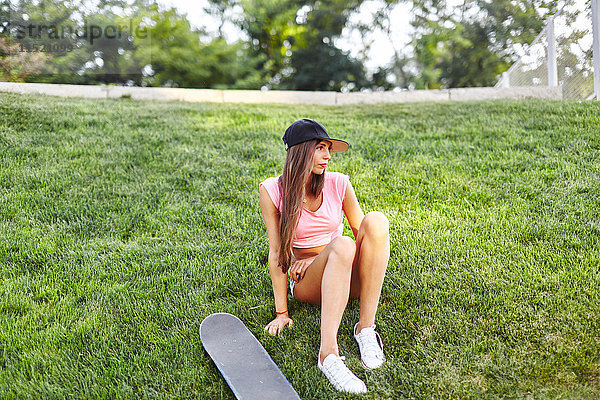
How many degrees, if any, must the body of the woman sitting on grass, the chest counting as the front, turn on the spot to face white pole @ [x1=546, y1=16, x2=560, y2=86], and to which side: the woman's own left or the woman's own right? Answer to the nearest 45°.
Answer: approximately 90° to the woman's own left

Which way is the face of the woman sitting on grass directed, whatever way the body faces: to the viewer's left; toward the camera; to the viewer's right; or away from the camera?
to the viewer's right

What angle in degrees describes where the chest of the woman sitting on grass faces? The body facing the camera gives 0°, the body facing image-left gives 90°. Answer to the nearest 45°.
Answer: approximately 315°
